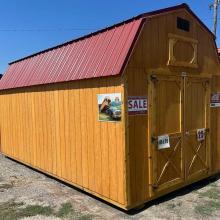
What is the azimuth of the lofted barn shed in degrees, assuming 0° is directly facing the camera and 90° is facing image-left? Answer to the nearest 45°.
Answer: approximately 315°

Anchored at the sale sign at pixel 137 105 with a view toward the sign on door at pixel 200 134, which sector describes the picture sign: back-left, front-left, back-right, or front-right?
back-left
